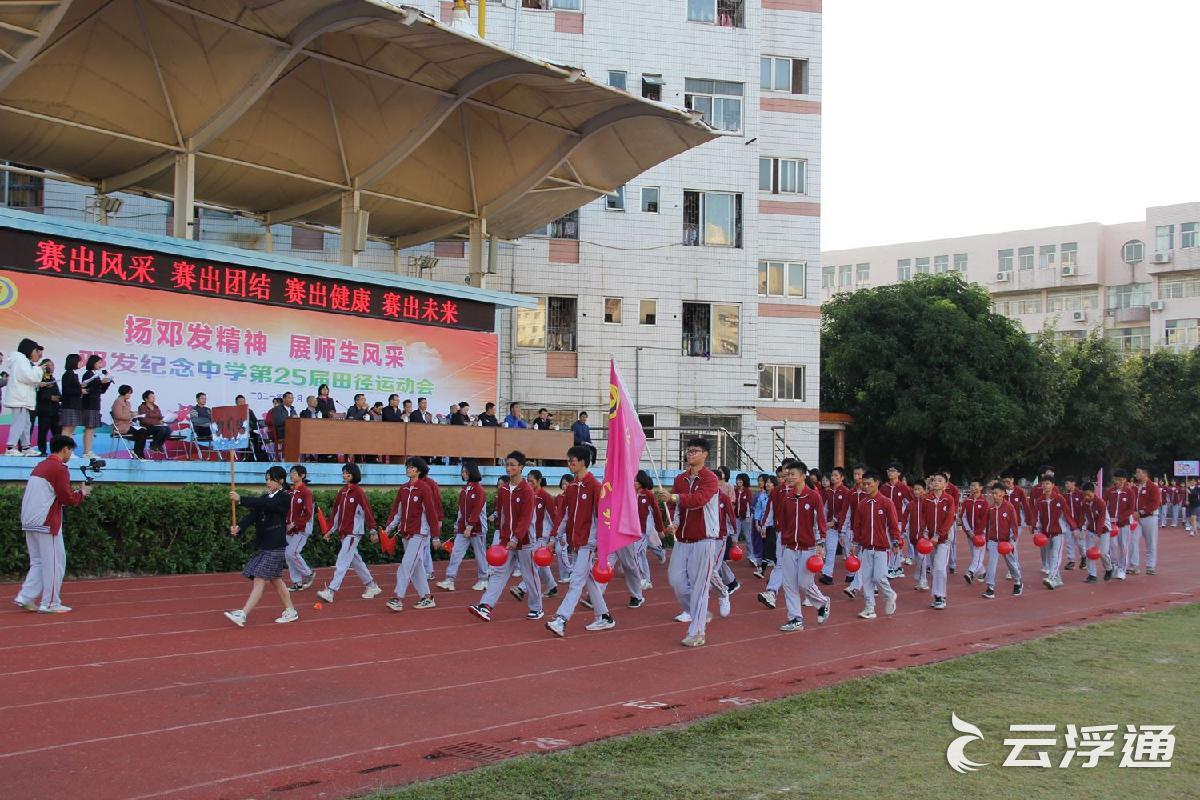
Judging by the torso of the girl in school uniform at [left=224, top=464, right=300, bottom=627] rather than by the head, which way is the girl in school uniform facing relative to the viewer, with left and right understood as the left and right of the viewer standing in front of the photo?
facing to the left of the viewer

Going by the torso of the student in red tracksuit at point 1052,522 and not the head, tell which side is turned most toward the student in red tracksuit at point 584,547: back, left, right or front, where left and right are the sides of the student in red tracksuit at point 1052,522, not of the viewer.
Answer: front

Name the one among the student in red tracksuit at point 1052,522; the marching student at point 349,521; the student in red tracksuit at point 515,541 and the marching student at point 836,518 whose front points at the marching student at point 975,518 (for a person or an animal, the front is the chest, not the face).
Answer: the student in red tracksuit at point 1052,522

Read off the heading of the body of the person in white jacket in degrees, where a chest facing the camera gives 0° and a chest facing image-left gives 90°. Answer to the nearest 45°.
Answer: approximately 270°

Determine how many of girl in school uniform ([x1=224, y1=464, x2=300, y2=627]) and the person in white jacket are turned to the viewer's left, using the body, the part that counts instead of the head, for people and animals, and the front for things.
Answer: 1

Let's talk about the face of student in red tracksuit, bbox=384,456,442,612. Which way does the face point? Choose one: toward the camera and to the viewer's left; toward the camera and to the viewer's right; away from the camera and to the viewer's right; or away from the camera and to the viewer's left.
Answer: toward the camera and to the viewer's left

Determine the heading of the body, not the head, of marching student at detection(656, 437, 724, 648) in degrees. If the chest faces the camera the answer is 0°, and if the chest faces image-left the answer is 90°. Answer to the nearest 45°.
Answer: approximately 45°

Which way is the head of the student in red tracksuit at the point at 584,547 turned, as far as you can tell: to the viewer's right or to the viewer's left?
to the viewer's left

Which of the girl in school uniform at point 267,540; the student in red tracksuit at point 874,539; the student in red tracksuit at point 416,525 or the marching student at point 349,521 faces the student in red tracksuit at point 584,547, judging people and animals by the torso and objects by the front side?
the student in red tracksuit at point 874,539

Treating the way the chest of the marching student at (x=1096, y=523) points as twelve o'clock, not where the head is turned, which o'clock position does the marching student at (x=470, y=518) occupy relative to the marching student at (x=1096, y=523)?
the marching student at (x=470, y=518) is roughly at 12 o'clock from the marching student at (x=1096, y=523).

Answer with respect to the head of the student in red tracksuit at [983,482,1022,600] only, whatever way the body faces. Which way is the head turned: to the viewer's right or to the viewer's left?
to the viewer's left

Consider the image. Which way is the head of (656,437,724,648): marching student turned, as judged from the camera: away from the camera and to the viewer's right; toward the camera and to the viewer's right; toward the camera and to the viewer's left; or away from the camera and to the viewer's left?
toward the camera and to the viewer's left

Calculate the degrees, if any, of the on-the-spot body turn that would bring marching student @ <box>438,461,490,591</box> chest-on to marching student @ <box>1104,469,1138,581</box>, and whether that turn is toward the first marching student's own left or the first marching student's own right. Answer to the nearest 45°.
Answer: approximately 135° to the first marching student's own left

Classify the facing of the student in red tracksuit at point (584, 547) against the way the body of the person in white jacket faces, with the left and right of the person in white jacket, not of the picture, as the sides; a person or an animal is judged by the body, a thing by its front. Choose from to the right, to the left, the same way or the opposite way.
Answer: the opposite way

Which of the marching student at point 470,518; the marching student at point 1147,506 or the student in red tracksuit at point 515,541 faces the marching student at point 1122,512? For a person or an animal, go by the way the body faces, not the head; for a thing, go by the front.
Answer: the marching student at point 1147,506
